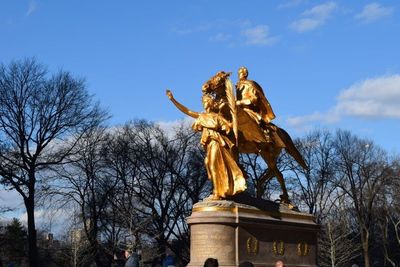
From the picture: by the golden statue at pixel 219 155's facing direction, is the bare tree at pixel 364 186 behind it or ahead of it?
behind

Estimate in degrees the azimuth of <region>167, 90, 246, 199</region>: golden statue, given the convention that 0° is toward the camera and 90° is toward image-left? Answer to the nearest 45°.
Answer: approximately 45°

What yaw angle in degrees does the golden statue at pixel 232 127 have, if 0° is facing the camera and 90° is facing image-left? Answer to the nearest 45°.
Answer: approximately 45°

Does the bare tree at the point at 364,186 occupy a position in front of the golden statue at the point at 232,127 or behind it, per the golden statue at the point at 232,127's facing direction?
behind
